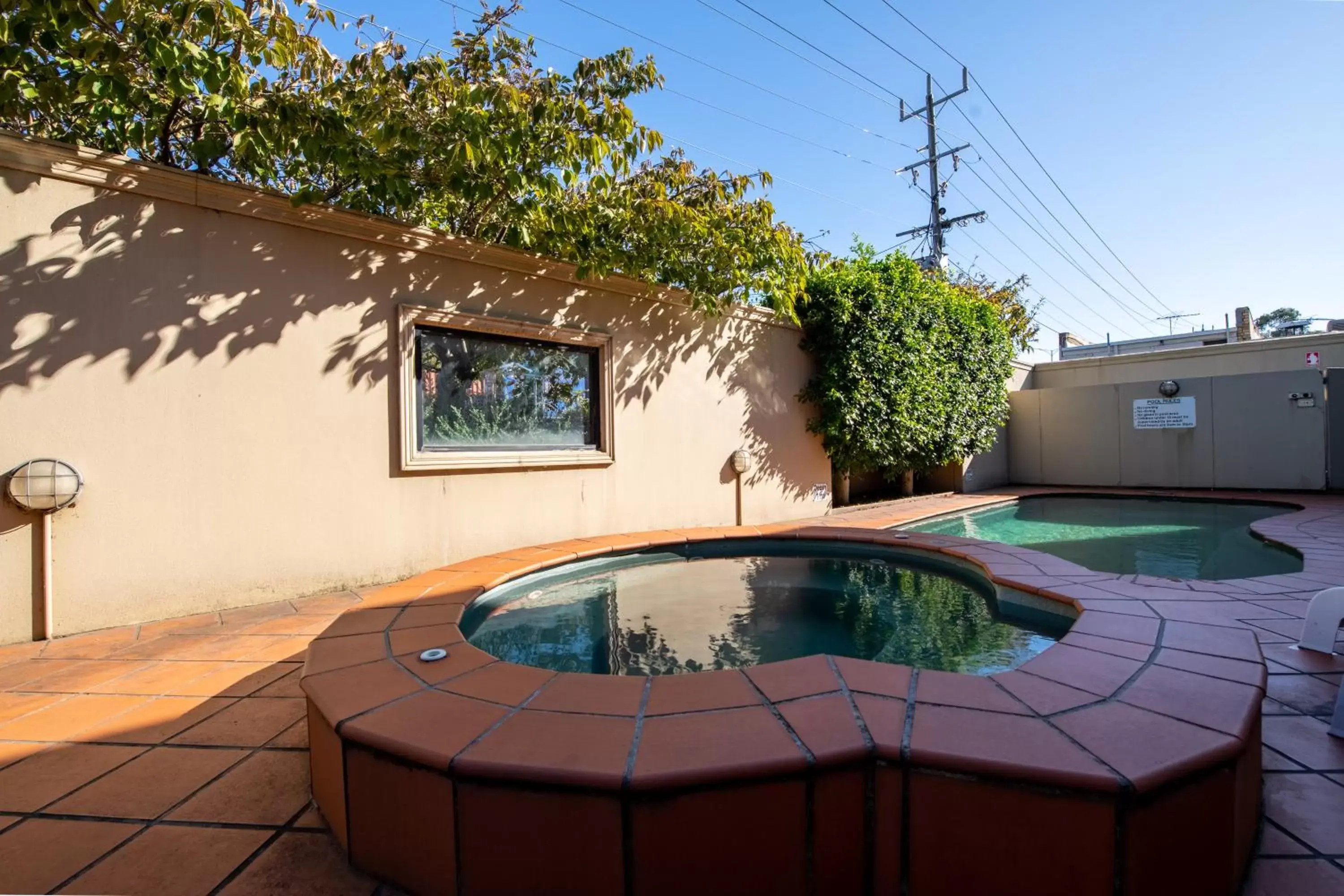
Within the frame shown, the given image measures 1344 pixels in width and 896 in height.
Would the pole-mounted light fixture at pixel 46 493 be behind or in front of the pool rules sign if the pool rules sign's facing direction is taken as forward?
in front

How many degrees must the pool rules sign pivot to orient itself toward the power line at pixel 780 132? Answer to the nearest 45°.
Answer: approximately 90° to its right

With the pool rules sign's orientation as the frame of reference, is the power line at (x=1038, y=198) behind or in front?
behind

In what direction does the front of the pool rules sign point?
toward the camera

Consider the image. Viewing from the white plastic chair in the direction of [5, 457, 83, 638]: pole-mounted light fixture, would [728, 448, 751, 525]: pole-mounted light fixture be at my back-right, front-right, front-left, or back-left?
front-right

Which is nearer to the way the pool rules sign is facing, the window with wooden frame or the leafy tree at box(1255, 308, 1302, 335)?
the window with wooden frame

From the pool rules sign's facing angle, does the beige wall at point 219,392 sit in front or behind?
in front

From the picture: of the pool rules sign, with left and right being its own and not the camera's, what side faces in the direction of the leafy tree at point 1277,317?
back

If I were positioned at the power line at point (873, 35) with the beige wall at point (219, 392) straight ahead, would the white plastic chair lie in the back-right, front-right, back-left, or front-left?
front-left

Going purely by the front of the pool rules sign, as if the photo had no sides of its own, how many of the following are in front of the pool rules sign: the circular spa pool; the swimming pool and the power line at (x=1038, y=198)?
2

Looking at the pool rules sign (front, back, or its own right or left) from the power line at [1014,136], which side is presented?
back
